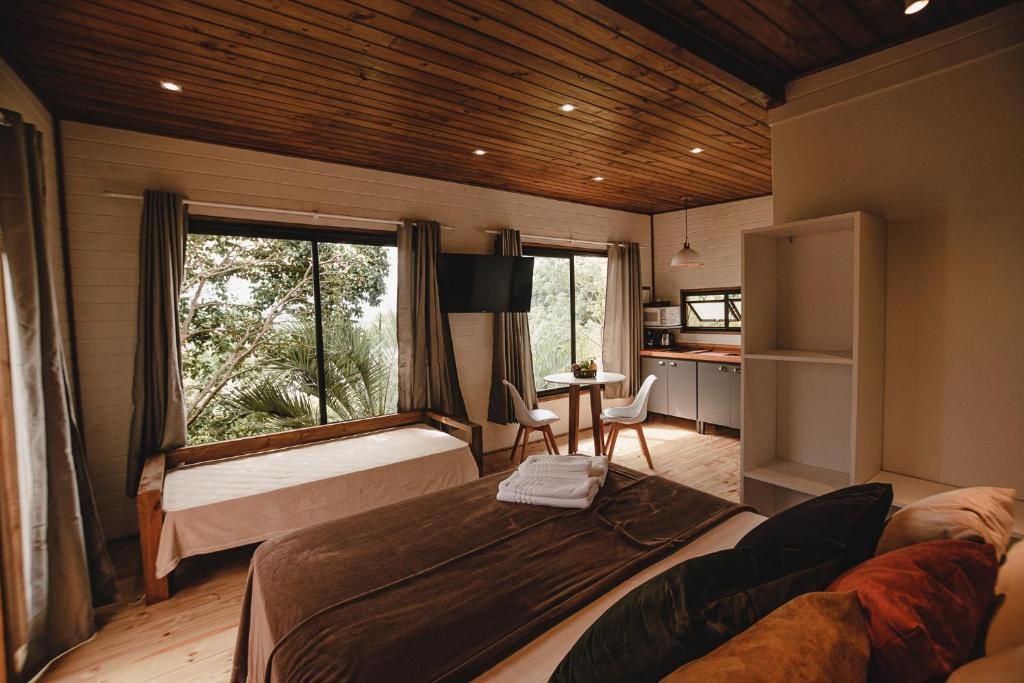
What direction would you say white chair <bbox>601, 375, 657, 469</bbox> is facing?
to the viewer's left

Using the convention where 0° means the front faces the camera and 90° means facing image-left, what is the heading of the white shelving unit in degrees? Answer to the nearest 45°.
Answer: approximately 45°

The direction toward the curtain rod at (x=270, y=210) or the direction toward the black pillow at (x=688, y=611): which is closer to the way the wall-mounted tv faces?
the black pillow

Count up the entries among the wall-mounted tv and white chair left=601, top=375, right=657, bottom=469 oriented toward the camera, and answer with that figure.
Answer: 1

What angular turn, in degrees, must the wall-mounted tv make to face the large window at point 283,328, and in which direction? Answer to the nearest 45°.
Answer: approximately 90° to its right

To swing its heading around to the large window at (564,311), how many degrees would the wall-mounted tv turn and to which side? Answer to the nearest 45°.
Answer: approximately 135° to its left

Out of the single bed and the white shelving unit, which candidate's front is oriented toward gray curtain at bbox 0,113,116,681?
the white shelving unit

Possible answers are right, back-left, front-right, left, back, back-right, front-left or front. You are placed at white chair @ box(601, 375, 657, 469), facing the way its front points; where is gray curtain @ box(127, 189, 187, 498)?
front-left
